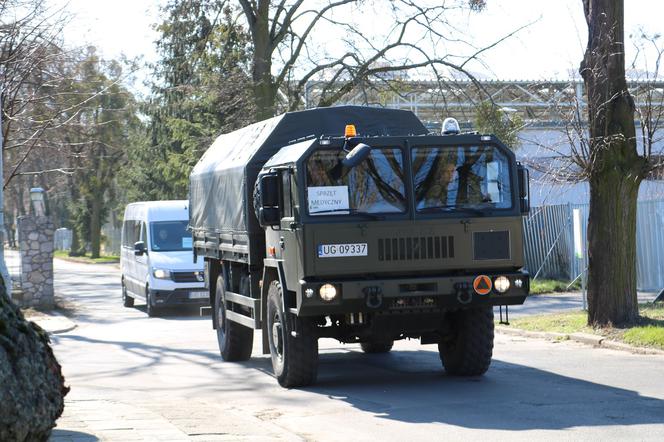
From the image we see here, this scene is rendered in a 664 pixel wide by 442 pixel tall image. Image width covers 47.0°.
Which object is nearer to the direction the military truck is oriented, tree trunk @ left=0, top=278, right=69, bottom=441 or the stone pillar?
the tree trunk

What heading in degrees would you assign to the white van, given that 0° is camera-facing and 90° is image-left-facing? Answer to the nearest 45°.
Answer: approximately 315°

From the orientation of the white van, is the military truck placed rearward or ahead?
ahead

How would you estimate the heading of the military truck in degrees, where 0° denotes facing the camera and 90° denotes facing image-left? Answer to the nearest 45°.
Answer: approximately 315°

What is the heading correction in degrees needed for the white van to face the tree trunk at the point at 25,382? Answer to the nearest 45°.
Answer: approximately 45° to its right

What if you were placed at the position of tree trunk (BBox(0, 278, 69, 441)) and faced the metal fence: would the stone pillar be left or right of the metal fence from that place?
left

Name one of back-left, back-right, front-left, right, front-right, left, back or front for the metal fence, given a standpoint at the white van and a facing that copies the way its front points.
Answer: front-left
